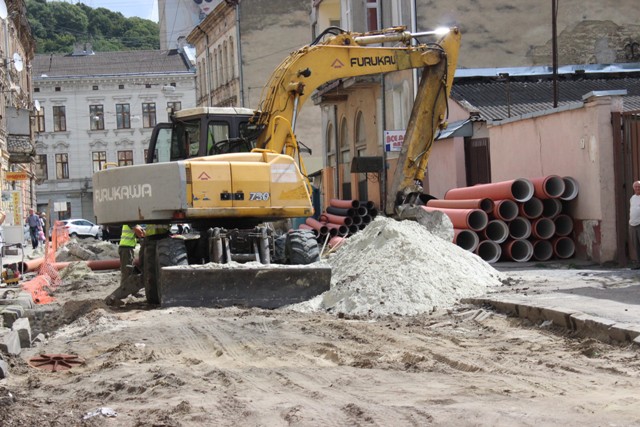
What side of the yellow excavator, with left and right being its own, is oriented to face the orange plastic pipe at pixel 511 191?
front

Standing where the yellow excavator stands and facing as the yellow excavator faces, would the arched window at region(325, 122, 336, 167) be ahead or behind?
ahead

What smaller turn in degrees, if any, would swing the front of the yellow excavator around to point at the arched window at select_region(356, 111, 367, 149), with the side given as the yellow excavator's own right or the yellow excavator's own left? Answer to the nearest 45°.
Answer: approximately 45° to the yellow excavator's own left

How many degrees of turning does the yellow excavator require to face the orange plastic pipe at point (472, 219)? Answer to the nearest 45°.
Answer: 0° — it already faces it

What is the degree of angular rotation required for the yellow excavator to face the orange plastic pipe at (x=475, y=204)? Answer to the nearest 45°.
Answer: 0° — it already faces it

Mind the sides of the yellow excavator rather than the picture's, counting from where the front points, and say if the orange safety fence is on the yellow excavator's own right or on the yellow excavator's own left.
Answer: on the yellow excavator's own left

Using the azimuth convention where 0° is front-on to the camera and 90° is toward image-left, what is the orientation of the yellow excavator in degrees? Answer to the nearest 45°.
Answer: approximately 225°

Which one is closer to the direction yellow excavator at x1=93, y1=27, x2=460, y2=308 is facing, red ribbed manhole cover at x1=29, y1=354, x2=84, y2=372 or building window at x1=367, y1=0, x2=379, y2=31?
the building window

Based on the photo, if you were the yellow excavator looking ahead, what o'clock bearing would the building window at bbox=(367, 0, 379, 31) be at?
The building window is roughly at 11 o'clock from the yellow excavator.

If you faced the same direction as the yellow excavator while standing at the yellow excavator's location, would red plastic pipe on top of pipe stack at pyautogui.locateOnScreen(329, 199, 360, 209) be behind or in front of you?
in front

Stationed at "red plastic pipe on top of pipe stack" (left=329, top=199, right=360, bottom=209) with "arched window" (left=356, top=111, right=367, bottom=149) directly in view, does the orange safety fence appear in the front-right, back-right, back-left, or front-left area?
back-left
